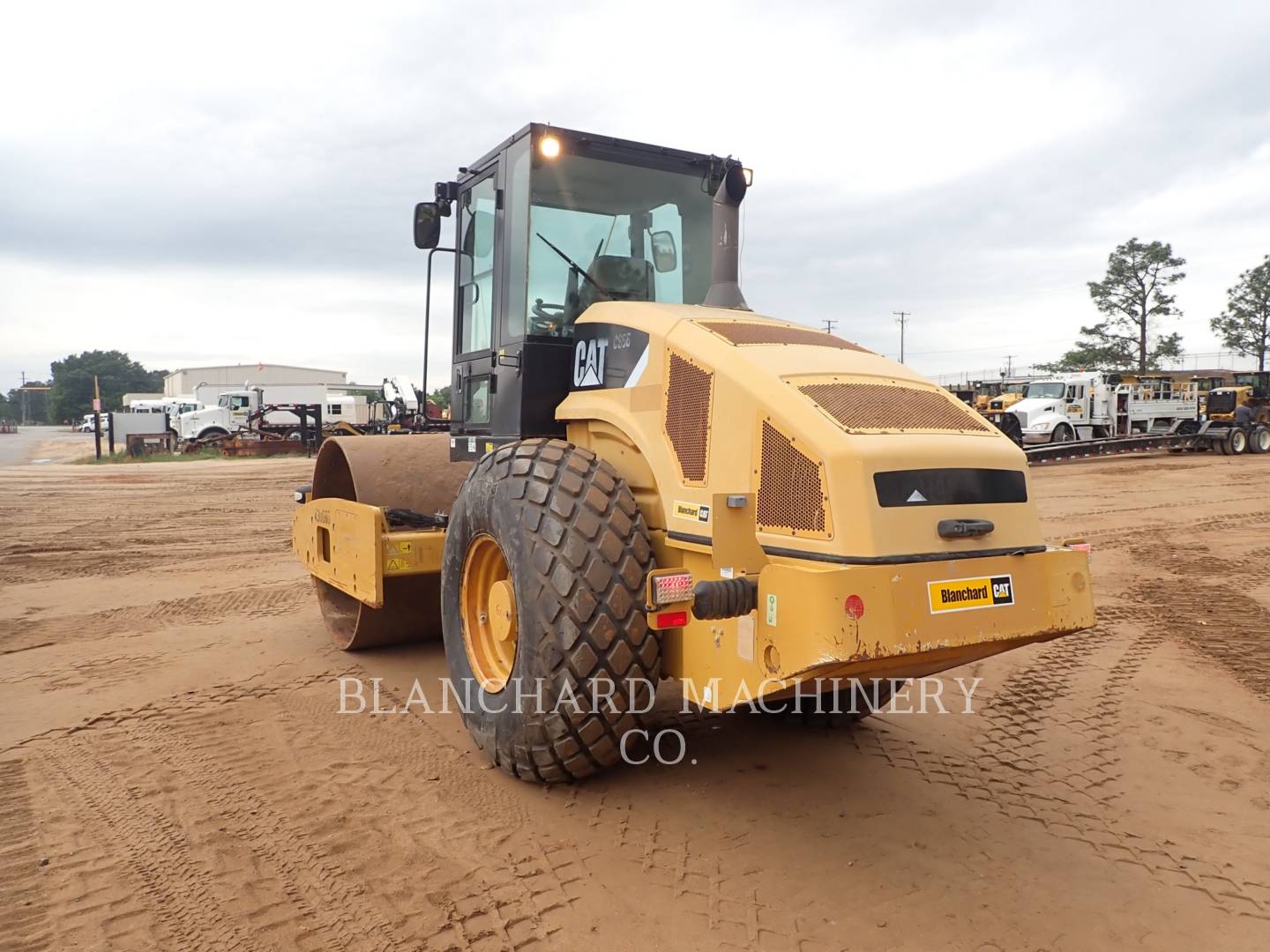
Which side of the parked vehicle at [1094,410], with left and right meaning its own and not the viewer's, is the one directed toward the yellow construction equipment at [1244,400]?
back

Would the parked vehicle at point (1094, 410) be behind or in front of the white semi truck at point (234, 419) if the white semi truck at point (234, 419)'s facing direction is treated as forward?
behind

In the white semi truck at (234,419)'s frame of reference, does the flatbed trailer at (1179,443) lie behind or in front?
behind

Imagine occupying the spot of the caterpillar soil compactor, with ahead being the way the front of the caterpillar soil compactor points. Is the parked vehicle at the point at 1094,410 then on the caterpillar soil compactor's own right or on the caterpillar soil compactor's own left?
on the caterpillar soil compactor's own right

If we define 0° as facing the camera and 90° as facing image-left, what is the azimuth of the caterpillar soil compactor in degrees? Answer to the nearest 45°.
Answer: approximately 135°

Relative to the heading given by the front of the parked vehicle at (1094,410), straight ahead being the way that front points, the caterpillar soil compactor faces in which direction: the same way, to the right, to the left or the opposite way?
to the right

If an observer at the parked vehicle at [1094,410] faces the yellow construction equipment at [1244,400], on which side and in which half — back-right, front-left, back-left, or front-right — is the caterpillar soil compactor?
back-right

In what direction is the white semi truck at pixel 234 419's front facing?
to the viewer's left

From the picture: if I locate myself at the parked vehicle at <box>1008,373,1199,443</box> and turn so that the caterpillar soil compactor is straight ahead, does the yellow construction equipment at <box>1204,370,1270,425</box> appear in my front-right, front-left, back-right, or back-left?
back-left

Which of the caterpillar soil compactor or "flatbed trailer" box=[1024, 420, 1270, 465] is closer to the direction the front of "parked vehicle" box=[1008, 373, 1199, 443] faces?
the caterpillar soil compactor
